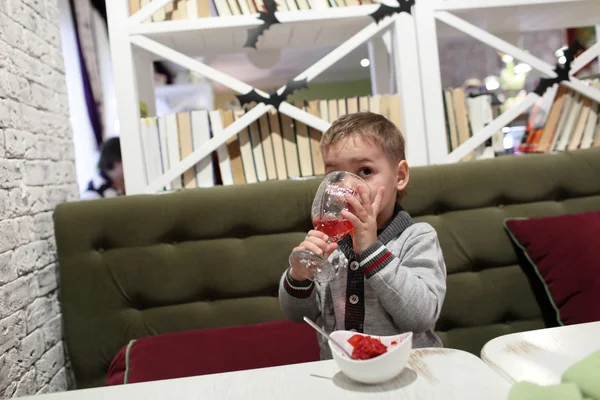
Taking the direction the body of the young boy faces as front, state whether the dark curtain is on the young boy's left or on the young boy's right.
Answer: on the young boy's right

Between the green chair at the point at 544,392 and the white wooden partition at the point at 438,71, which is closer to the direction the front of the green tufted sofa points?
the green chair

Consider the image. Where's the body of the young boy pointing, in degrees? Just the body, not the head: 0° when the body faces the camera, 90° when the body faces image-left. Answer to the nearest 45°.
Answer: approximately 45°

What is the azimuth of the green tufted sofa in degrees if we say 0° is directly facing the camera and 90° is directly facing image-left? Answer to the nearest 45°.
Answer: approximately 0°

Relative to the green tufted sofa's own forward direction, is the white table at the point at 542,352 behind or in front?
in front

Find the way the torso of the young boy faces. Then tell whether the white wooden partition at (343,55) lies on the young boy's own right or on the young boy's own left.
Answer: on the young boy's own right
